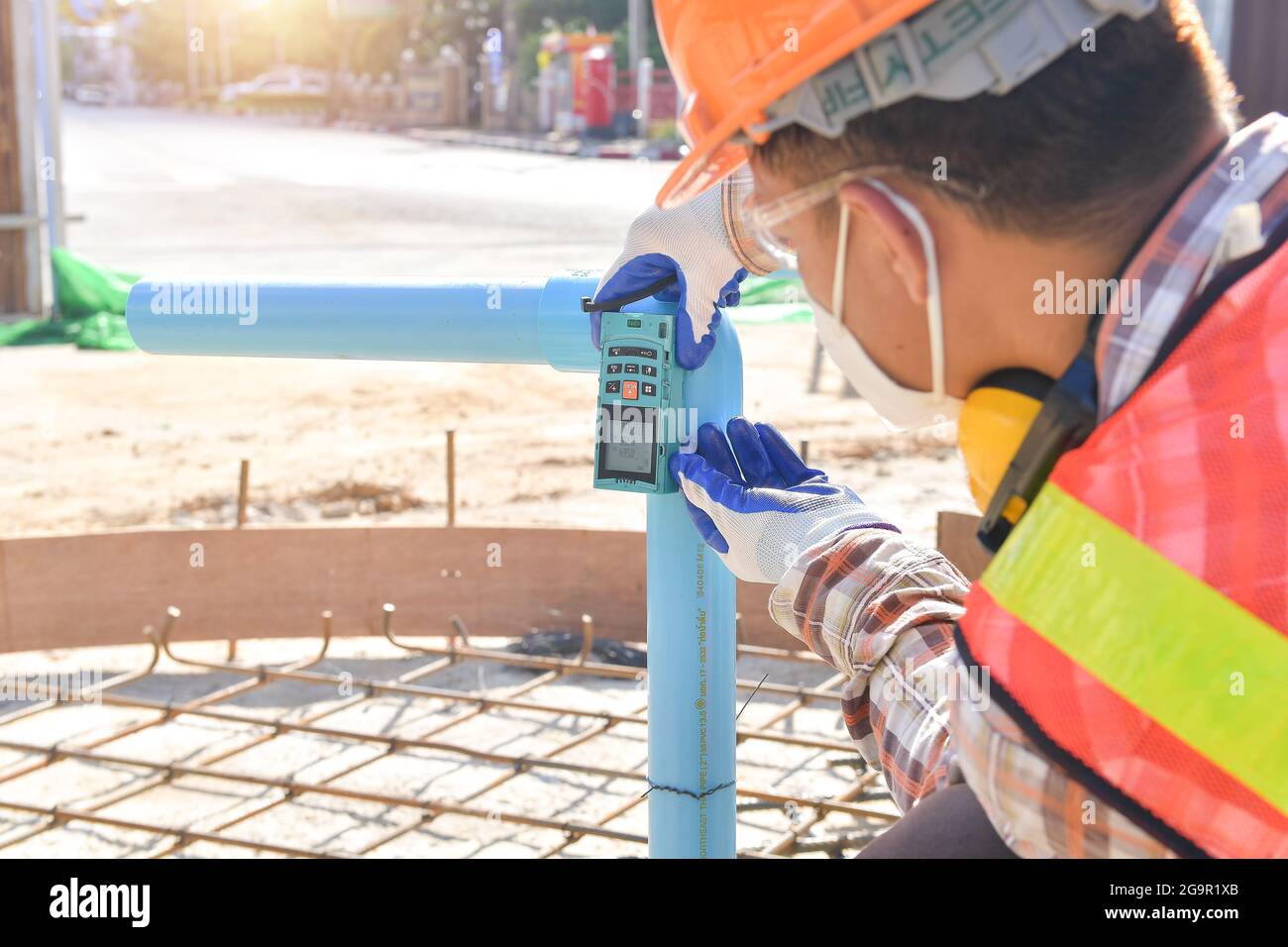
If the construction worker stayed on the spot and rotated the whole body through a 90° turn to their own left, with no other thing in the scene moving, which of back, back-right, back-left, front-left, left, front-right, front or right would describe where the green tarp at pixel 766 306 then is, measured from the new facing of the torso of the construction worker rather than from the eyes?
back-right

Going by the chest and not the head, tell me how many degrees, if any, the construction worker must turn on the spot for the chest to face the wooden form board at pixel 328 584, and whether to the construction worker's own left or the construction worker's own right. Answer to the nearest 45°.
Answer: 0° — they already face it

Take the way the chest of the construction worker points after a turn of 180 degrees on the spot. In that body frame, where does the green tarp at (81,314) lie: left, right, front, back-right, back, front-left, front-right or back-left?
back

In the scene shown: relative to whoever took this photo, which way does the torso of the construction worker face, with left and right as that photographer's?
facing away from the viewer and to the left of the viewer

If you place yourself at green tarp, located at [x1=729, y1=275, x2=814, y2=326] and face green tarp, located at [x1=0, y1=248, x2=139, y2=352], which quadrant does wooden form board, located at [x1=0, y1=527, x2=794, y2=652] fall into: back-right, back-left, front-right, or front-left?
front-left

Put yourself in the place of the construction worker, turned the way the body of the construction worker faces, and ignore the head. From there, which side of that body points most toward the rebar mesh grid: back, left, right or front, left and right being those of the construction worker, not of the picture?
front

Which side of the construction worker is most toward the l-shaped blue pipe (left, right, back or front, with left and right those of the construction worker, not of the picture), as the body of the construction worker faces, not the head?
front
